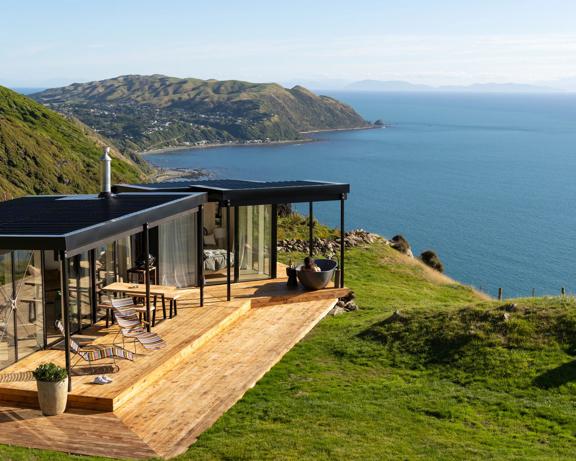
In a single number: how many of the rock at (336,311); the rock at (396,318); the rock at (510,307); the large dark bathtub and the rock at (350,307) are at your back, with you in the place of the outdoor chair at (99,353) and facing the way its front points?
0

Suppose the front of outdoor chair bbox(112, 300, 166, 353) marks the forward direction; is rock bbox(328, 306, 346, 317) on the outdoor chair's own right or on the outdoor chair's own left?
on the outdoor chair's own left

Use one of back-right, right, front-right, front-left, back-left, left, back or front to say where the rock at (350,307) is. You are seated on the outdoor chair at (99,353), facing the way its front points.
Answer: front-left

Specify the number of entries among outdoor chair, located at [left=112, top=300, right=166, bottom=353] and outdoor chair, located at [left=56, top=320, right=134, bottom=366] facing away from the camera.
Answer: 0

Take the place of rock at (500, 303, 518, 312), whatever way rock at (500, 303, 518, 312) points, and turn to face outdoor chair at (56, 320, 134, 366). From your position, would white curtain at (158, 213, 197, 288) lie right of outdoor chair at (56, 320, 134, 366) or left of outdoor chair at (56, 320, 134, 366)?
right

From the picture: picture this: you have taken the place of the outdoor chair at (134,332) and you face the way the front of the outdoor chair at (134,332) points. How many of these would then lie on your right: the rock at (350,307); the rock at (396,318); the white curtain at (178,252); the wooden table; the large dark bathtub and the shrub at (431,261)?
0

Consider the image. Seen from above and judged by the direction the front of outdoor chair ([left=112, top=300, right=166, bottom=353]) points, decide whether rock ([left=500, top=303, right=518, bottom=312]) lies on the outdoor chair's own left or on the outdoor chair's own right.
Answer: on the outdoor chair's own left

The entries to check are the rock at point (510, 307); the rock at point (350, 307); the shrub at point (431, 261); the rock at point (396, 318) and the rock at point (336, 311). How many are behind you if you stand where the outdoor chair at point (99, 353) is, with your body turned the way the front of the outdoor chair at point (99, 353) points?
0

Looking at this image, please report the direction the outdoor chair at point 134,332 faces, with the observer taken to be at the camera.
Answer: facing the viewer and to the right of the viewer

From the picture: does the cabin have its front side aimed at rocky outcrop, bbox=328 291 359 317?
no

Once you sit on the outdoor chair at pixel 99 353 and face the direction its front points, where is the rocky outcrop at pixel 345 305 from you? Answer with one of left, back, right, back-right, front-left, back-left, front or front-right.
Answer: front-left

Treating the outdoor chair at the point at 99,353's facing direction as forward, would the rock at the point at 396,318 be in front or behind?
in front

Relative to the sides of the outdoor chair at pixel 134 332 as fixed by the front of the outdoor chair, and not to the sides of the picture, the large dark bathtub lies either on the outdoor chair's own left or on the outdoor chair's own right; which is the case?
on the outdoor chair's own left

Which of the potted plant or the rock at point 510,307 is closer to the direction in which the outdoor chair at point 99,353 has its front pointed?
the rock

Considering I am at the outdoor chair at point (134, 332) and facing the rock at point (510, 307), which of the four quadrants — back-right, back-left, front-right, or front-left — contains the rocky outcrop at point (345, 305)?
front-left

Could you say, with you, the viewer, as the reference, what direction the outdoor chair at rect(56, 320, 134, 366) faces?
facing to the right of the viewer

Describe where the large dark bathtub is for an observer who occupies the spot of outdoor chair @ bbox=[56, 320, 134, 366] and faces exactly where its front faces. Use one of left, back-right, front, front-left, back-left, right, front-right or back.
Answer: front-left
